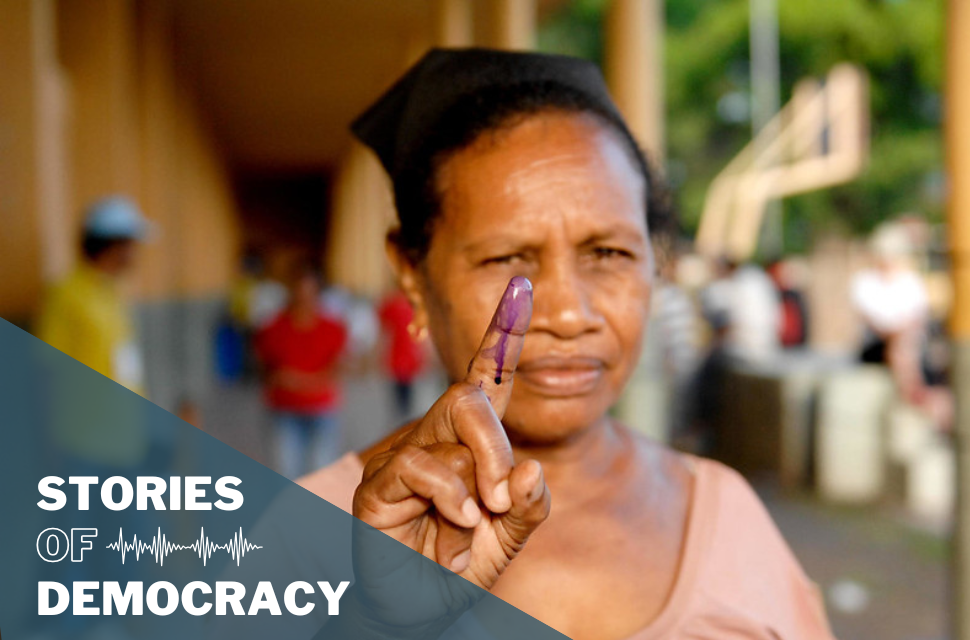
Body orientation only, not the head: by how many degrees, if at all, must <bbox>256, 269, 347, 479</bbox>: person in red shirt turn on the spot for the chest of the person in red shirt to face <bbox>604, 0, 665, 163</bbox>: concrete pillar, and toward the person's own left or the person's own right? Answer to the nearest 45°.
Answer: approximately 90° to the person's own left

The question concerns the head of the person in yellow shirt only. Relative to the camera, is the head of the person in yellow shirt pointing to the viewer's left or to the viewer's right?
to the viewer's right

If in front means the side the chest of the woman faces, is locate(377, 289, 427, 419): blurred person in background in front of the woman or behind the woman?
behind

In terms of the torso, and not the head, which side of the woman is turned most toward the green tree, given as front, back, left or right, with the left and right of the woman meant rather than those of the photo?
back

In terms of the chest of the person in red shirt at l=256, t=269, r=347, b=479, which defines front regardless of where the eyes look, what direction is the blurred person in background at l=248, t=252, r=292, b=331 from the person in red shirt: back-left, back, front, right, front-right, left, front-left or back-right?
back

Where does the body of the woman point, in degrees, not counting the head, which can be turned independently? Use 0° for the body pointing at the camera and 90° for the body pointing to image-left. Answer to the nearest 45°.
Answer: approximately 0°

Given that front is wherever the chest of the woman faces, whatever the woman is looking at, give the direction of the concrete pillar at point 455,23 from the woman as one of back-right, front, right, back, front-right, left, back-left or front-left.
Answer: back
